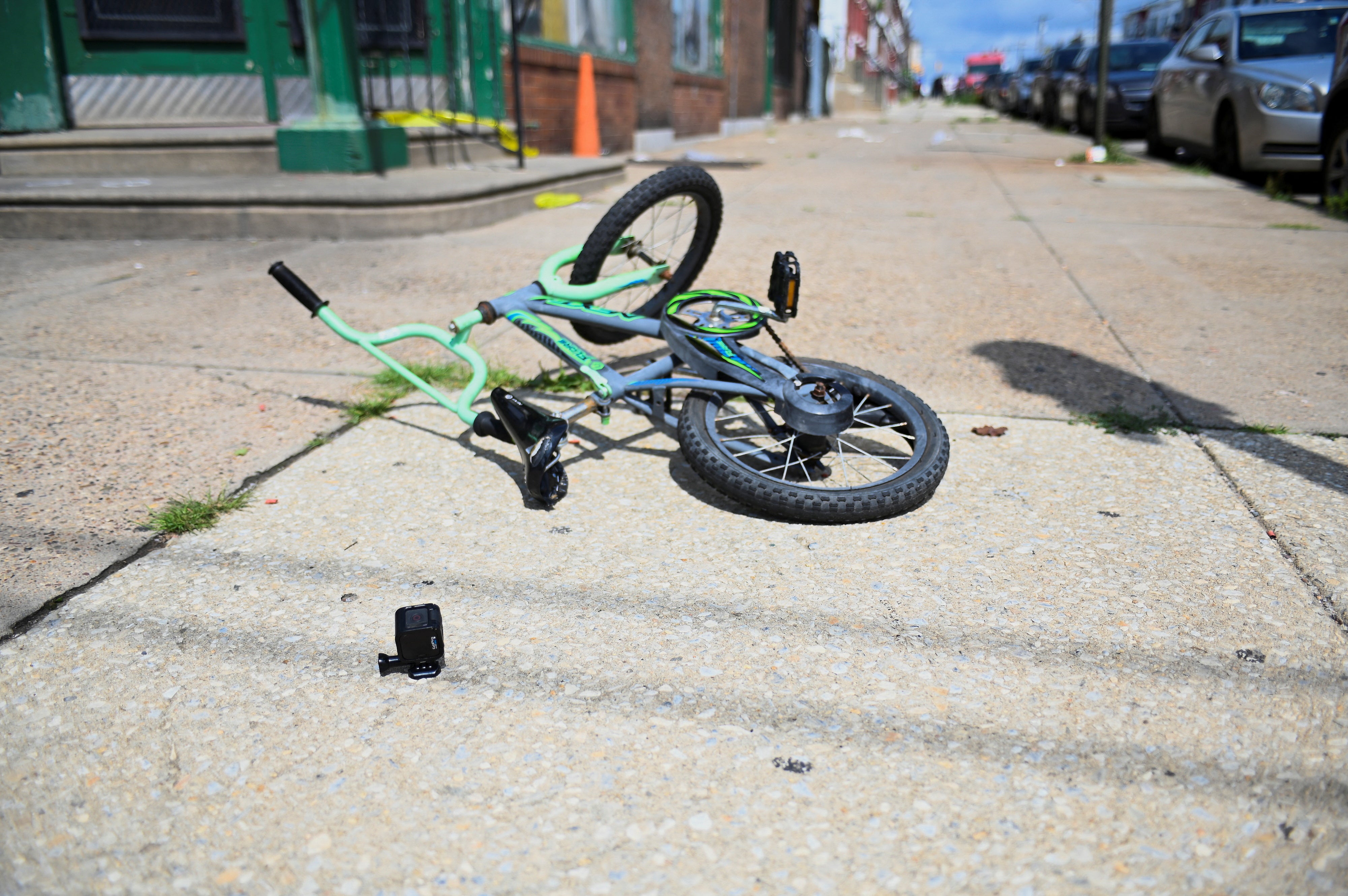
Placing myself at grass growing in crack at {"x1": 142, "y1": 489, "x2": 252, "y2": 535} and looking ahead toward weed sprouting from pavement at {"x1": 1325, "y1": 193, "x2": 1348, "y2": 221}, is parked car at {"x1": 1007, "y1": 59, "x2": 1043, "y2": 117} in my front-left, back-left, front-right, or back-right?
front-left

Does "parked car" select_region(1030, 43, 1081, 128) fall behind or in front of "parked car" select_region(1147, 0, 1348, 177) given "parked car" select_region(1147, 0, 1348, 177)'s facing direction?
behind

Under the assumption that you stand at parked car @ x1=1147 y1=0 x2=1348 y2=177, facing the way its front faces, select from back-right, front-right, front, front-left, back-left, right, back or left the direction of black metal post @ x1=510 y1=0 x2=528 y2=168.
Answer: right

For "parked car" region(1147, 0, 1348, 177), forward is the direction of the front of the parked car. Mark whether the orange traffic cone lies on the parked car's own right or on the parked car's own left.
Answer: on the parked car's own right

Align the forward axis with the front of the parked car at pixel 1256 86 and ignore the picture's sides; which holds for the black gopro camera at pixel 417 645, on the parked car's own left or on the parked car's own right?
on the parked car's own right

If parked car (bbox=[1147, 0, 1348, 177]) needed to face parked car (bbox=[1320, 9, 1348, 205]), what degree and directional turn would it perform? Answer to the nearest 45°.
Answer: approximately 45° to its right

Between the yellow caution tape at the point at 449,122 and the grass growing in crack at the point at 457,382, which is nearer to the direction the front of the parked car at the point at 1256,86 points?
the grass growing in crack

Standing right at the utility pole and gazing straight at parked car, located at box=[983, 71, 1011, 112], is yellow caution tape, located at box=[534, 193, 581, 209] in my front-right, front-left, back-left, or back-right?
back-left

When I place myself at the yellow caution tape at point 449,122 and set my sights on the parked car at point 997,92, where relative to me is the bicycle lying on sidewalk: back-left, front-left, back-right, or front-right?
back-right

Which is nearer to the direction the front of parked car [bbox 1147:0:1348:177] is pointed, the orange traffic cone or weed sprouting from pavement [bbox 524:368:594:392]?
the weed sprouting from pavement

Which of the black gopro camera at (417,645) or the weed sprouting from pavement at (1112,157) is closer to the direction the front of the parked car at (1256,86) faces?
the black gopro camera

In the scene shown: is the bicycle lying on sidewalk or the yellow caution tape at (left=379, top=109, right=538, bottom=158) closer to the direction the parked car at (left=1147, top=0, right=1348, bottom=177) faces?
the bicycle lying on sidewalk

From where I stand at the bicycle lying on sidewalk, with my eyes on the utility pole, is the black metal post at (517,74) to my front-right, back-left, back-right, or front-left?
front-left

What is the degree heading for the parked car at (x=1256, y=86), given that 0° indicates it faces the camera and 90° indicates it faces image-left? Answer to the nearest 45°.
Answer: approximately 315°

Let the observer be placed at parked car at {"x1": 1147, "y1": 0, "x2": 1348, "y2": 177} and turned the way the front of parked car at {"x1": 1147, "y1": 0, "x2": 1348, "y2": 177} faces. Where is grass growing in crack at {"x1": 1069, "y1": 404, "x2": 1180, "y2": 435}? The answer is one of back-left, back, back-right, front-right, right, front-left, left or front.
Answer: front-right

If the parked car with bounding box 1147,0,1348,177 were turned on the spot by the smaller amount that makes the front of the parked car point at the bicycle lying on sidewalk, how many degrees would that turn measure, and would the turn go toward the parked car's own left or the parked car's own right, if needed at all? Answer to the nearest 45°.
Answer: approximately 45° to the parked car's own right

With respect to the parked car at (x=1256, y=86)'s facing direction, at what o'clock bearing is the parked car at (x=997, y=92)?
the parked car at (x=997, y=92) is roughly at 7 o'clock from the parked car at (x=1256, y=86).

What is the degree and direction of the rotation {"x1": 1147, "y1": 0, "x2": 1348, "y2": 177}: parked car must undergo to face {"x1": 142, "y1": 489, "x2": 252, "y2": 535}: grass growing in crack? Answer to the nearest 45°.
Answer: approximately 45° to its right
